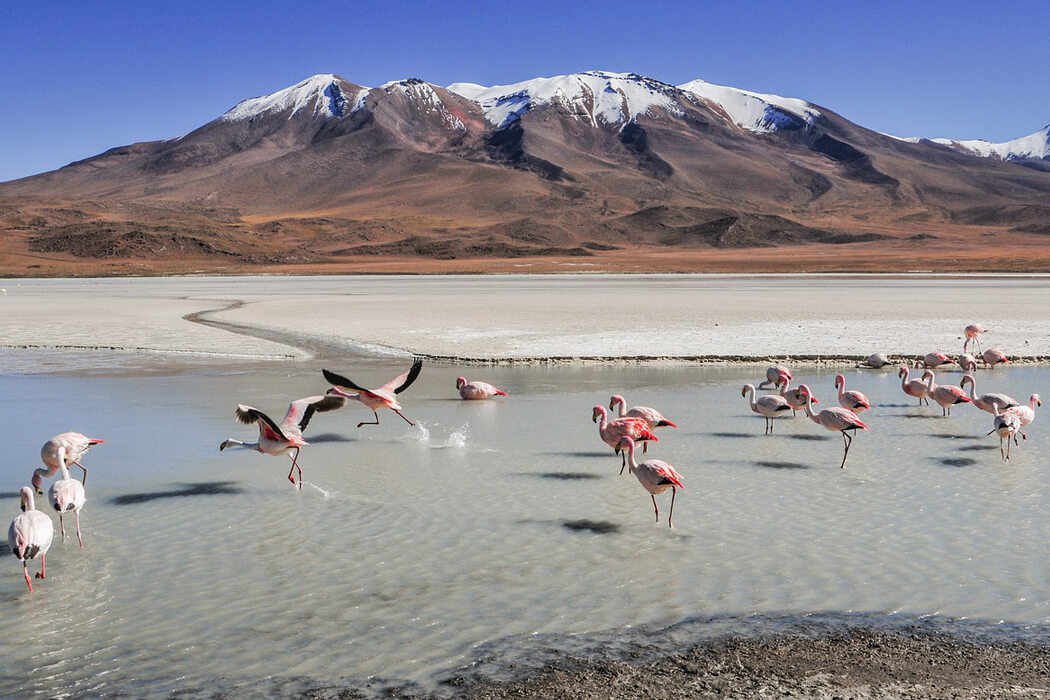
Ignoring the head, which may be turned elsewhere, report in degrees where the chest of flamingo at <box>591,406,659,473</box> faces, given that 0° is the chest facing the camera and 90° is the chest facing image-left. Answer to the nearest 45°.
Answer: approximately 90°

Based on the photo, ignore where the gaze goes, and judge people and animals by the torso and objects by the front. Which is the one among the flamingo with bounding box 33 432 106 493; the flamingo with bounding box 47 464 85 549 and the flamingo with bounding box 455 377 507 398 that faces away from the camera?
the flamingo with bounding box 47 464 85 549

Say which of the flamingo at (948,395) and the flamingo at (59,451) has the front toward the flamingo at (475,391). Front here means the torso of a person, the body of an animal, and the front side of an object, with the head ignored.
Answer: the flamingo at (948,395)

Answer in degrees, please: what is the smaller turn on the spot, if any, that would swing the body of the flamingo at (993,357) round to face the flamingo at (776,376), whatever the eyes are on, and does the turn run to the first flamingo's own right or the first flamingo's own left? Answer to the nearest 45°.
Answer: approximately 45° to the first flamingo's own left

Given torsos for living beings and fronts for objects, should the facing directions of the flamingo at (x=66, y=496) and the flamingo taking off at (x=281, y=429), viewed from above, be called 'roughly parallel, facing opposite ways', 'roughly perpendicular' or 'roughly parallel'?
roughly perpendicular

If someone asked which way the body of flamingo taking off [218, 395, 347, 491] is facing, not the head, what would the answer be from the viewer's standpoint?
to the viewer's left

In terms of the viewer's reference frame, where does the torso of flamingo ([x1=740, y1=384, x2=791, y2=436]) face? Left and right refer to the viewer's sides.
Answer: facing to the left of the viewer

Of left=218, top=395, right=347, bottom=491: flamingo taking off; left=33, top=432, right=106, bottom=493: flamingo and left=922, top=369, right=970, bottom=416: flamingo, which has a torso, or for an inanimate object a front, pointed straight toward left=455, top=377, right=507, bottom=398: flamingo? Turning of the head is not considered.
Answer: left=922, top=369, right=970, bottom=416: flamingo

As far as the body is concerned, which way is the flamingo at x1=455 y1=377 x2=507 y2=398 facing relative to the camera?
to the viewer's left

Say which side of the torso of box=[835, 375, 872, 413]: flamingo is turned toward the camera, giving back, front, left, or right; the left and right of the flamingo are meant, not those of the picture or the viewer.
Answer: left

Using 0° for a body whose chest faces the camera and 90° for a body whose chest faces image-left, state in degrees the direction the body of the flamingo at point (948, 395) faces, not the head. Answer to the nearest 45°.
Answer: approximately 90°

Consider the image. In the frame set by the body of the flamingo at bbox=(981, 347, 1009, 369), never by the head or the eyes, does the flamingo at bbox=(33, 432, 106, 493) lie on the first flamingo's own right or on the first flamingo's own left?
on the first flamingo's own left
